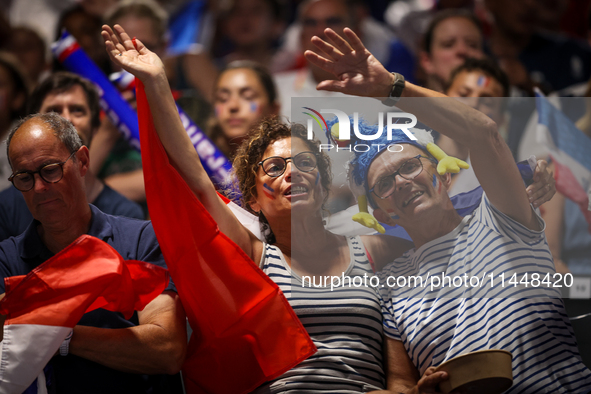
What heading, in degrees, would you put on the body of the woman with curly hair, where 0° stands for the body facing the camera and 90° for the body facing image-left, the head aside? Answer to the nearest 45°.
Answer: approximately 0°

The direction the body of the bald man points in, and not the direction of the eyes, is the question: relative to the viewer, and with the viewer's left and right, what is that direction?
facing the viewer and to the left of the viewer

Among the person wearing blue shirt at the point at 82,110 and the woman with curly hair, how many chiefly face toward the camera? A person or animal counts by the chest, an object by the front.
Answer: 2

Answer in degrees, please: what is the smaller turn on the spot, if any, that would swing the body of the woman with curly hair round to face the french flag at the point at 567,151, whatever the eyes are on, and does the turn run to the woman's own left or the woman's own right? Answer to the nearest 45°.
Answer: approximately 90° to the woman's own left

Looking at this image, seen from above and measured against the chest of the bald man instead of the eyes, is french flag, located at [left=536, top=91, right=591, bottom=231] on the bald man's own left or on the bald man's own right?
on the bald man's own left
